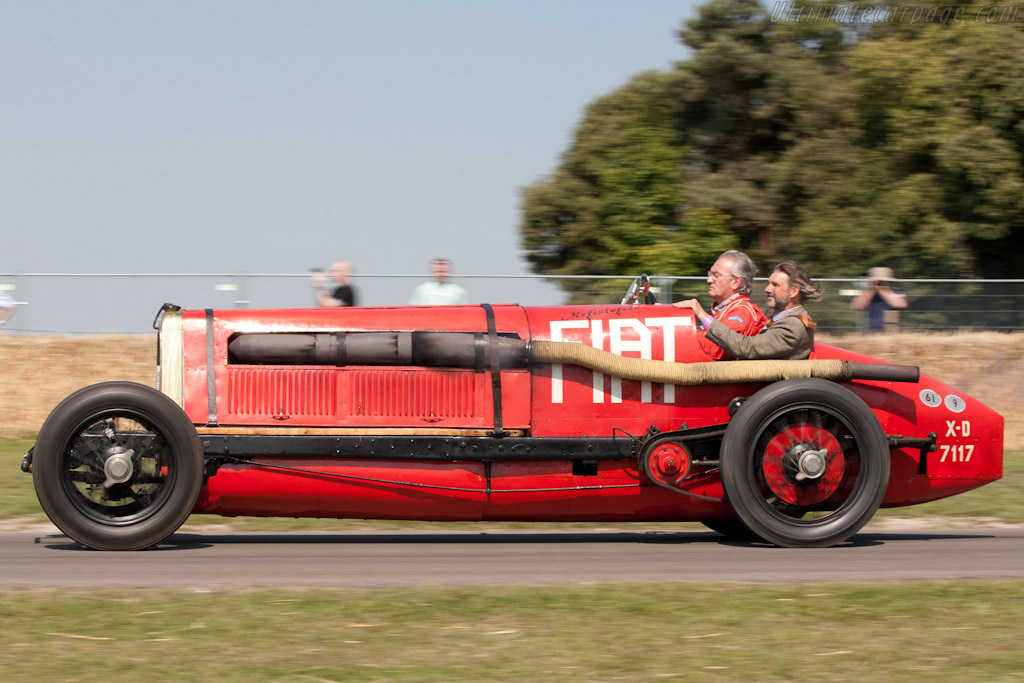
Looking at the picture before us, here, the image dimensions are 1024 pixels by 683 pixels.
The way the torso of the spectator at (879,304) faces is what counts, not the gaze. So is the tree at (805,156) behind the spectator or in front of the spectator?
behind

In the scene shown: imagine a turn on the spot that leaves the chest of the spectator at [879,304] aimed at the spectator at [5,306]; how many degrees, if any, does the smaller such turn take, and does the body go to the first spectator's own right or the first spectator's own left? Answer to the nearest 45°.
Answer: approximately 90° to the first spectator's own right

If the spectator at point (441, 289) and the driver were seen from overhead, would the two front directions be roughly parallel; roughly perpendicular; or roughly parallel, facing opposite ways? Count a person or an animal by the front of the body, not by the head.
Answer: roughly perpendicular

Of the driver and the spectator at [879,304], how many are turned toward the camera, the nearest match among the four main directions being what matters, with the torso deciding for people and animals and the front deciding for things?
1

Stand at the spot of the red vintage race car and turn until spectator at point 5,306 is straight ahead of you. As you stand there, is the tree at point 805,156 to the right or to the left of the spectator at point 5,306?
right

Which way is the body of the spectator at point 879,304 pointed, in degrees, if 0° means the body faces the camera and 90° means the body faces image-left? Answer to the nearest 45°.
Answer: approximately 0°
